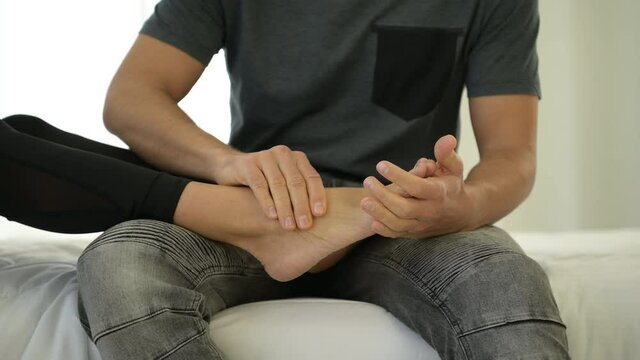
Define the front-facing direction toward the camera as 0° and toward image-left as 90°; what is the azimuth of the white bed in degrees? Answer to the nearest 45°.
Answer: approximately 0°

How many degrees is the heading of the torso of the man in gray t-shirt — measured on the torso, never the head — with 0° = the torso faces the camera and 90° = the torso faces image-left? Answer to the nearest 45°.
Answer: approximately 0°
